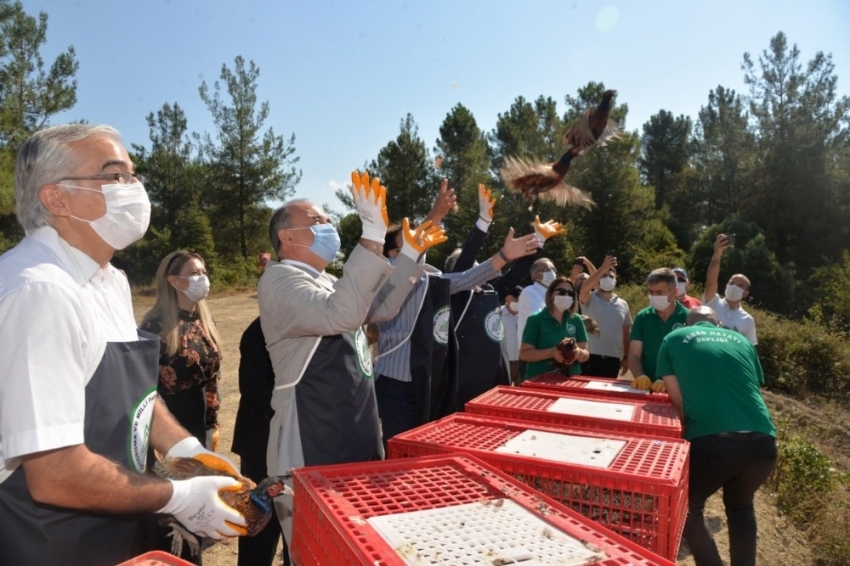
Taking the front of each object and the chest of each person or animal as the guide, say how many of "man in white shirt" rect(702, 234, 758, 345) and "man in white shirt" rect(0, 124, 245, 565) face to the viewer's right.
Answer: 1

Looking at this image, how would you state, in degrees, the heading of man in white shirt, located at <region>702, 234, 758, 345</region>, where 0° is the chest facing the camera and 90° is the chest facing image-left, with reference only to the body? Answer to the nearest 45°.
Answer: approximately 45°

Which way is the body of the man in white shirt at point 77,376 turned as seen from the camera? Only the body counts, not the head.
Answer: to the viewer's right

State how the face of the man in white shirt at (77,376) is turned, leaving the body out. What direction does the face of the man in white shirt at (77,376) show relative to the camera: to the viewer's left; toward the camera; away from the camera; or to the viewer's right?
to the viewer's right

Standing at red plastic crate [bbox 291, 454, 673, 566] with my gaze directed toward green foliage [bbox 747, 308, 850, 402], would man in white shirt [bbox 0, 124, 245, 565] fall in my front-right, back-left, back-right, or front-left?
back-left

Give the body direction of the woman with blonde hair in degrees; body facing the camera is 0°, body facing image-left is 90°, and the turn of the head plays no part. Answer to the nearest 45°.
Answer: approximately 315°

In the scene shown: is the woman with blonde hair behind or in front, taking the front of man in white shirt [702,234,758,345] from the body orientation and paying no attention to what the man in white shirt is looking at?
in front

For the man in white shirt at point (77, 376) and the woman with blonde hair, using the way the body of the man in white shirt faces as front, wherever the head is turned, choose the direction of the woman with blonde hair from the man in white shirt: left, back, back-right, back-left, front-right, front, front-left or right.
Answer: left

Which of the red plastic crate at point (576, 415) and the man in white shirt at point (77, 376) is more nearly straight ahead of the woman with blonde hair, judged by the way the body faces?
the red plastic crate

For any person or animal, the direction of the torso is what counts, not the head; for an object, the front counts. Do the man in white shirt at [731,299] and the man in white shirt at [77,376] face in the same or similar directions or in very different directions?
very different directions

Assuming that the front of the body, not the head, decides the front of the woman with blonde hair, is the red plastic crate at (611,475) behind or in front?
in front

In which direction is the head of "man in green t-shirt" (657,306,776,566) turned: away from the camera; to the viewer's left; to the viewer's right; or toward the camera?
away from the camera

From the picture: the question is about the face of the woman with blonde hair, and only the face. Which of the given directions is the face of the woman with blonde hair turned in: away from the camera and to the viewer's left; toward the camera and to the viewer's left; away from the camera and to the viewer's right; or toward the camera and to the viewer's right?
toward the camera and to the viewer's right
